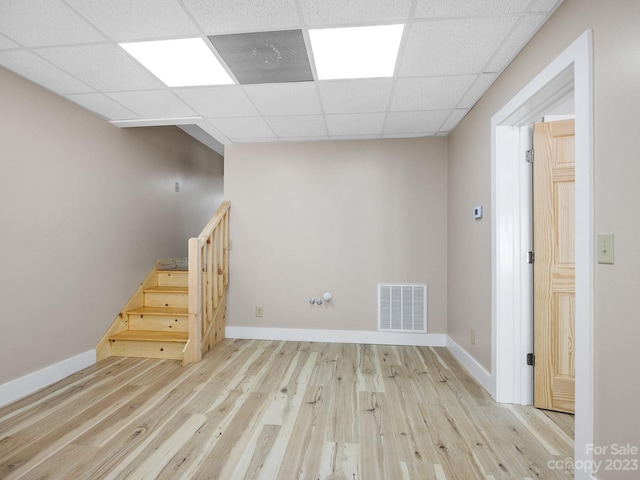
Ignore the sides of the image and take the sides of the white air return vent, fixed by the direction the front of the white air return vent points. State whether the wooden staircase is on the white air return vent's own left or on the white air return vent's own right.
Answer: on the white air return vent's own right

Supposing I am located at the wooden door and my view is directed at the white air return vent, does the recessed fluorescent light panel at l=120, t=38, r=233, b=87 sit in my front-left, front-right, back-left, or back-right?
front-left

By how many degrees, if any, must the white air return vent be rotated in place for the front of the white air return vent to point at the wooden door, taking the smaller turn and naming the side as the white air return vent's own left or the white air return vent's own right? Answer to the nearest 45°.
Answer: approximately 45° to the white air return vent's own left

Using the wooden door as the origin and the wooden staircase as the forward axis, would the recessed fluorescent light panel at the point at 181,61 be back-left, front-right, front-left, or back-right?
front-left

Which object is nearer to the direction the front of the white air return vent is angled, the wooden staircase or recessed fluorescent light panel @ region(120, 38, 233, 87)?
the recessed fluorescent light panel

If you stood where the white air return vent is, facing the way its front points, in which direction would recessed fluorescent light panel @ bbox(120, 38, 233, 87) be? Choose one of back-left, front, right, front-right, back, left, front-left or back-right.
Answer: front-right

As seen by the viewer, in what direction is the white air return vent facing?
toward the camera

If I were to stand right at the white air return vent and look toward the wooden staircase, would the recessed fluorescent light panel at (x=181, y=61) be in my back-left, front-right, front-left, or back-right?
front-left

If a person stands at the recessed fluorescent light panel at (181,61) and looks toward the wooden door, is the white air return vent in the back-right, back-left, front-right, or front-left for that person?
front-left

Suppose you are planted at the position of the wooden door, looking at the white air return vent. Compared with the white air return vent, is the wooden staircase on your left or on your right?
left
